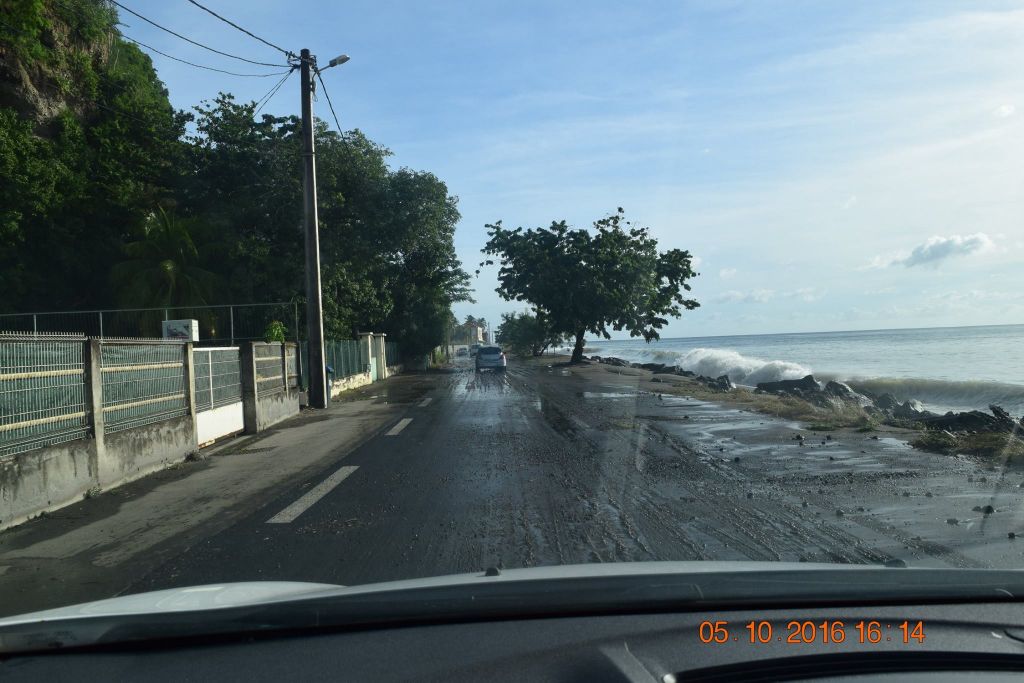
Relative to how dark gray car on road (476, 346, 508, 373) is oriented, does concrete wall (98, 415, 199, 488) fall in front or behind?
behind

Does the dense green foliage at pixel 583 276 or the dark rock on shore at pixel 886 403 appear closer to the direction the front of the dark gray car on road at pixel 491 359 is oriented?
the dense green foliage

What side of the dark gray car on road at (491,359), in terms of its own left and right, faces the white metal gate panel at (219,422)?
back

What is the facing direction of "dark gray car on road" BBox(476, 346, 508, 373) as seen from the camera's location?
facing away from the viewer

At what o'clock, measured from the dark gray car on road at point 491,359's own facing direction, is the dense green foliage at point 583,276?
The dense green foliage is roughly at 2 o'clock from the dark gray car on road.

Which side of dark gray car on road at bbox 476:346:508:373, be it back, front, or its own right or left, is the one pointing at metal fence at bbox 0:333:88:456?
back

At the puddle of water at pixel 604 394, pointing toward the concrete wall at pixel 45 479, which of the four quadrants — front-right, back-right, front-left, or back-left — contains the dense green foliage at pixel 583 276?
back-right

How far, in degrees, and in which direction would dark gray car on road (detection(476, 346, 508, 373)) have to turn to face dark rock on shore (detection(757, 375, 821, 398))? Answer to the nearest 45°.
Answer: approximately 135° to its right

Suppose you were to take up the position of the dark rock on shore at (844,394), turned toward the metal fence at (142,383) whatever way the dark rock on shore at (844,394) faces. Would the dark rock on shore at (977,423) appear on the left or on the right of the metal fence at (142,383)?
left

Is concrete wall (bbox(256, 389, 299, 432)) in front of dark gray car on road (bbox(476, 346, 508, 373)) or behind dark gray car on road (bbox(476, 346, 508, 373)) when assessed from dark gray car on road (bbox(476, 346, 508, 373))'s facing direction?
behind

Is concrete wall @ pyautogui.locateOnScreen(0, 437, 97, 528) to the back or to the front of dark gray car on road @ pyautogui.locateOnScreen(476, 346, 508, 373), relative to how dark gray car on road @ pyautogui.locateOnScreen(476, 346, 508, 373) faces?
to the back

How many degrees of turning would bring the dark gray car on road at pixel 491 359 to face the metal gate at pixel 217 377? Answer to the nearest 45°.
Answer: approximately 180°

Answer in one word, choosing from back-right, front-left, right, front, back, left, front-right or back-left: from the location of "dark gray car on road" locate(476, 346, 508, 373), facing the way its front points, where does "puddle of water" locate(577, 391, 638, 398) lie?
back

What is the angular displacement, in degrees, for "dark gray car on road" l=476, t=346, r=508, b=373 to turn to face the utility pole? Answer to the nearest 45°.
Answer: approximately 180°

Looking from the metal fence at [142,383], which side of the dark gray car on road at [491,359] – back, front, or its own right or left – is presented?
back

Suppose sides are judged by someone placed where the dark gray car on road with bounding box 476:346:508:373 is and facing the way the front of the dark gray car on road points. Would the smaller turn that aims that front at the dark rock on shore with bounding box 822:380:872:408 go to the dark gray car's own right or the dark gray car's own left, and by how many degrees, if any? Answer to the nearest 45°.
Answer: approximately 135° to the dark gray car's own right

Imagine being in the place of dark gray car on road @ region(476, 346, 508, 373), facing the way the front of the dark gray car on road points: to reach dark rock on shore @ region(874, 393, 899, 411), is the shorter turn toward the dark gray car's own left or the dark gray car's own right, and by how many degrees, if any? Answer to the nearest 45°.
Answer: approximately 135° to the dark gray car's own right
